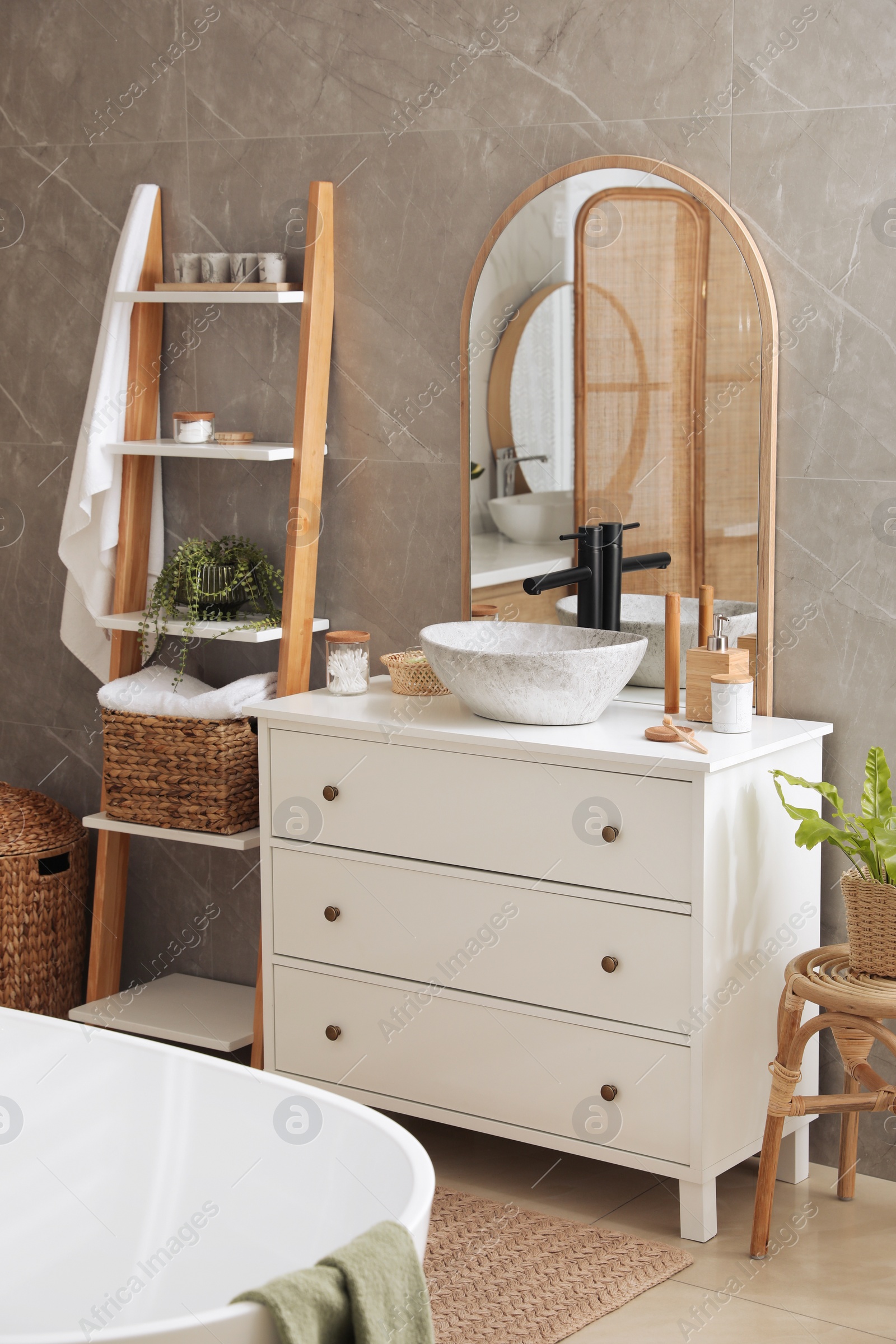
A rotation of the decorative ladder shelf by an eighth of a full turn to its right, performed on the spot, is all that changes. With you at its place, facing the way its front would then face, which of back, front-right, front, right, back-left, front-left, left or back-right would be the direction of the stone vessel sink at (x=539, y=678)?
back-left

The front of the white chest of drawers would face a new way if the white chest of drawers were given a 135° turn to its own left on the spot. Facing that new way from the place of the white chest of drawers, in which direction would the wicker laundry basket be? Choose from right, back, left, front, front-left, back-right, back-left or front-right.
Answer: back-left

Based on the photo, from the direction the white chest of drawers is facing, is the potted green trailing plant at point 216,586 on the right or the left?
on its right

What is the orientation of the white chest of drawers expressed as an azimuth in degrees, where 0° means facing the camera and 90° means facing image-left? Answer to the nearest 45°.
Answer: approximately 45°

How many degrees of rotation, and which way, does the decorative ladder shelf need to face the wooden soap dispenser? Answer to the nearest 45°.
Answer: approximately 90° to its left

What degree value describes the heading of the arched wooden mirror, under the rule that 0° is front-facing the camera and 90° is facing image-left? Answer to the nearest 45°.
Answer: approximately 45°
